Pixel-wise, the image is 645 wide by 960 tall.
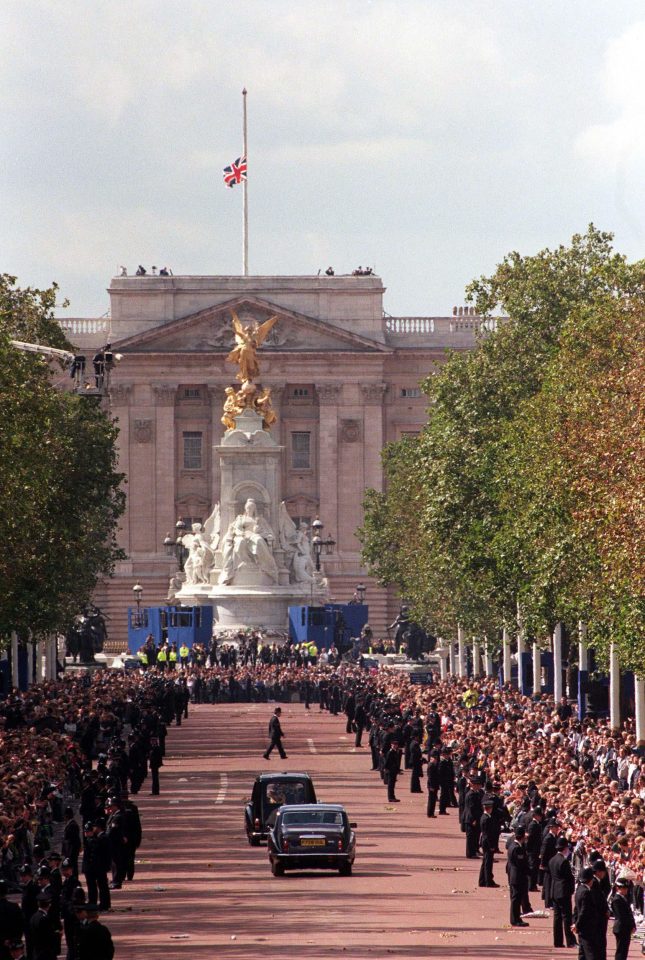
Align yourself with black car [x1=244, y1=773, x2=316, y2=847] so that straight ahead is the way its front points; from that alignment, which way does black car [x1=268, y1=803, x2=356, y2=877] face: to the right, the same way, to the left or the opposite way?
the same way

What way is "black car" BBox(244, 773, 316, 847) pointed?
away from the camera

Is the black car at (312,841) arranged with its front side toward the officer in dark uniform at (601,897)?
no

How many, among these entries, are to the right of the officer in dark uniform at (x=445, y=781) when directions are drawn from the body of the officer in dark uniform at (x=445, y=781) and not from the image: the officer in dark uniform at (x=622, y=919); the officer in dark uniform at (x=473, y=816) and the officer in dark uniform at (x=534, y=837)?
3

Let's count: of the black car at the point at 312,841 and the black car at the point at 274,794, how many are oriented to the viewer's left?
0

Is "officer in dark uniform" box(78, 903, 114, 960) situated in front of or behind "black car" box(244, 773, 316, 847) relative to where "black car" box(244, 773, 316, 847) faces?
behind

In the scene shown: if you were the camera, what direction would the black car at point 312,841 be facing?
facing away from the viewer
